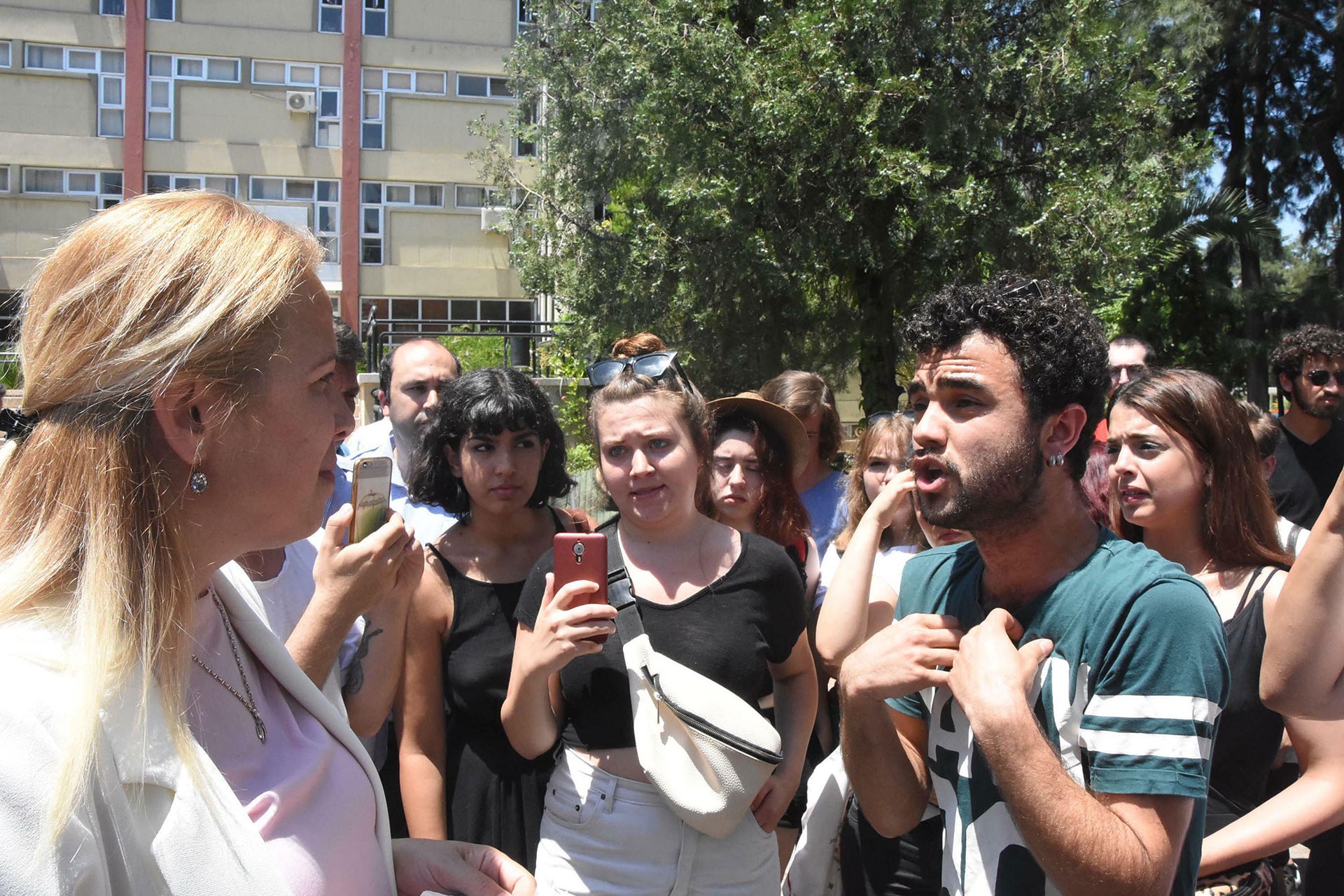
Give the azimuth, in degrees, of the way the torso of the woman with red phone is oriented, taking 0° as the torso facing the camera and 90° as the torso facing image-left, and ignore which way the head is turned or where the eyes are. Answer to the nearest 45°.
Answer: approximately 0°

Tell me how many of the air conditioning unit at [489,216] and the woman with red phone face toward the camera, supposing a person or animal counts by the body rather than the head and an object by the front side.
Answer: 2

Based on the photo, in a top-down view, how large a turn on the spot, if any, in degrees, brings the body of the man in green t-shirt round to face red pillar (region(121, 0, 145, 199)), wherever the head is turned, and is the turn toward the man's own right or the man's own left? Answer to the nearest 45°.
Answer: approximately 90° to the man's own right

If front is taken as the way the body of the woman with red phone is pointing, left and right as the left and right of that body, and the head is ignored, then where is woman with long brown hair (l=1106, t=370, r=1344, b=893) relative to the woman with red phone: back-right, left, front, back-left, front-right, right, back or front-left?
left

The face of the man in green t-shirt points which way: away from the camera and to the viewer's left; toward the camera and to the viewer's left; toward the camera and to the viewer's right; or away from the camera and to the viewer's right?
toward the camera and to the viewer's left

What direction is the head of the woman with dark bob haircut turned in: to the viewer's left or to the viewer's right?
to the viewer's left

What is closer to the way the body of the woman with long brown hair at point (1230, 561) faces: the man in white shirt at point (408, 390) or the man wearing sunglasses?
the man in white shirt

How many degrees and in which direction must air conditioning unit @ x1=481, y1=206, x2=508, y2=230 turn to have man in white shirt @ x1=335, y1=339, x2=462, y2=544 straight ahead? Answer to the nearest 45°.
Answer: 0° — it already faces them

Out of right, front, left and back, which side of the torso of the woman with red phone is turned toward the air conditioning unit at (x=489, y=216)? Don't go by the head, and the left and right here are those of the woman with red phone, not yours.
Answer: back

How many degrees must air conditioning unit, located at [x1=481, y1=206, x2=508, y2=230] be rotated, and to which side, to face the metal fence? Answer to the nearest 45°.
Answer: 0° — it already faces it
